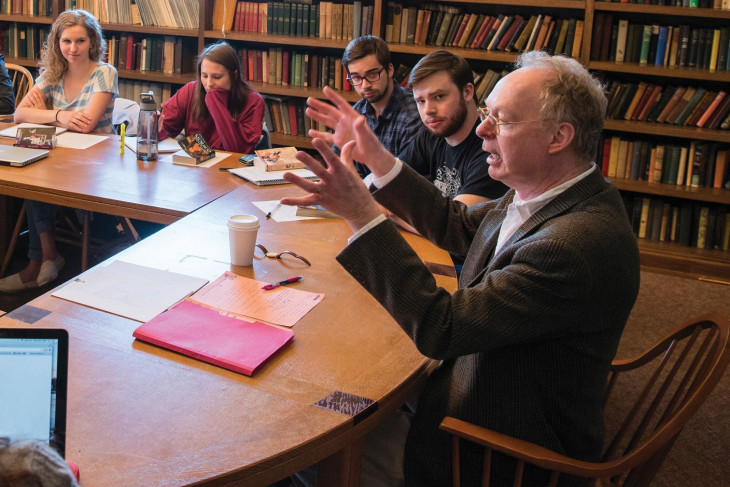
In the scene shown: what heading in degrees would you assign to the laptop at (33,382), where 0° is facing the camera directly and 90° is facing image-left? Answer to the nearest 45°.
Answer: approximately 0°

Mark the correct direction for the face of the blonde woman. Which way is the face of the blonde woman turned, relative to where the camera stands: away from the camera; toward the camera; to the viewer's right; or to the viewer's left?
toward the camera

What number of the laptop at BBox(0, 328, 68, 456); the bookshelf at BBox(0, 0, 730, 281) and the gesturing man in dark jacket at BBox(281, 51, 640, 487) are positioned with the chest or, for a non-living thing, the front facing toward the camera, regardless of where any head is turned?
2

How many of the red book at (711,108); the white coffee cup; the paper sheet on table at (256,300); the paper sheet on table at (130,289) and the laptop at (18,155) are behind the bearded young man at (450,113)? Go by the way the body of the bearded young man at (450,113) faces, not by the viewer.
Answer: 1

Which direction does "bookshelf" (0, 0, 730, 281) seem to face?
toward the camera

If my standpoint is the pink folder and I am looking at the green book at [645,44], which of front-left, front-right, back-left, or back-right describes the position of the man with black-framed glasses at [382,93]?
front-left

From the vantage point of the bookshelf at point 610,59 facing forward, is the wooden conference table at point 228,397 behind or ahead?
ahead

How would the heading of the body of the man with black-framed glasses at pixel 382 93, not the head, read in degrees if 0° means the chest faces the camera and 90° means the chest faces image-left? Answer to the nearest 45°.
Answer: approximately 45°
